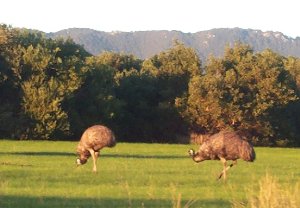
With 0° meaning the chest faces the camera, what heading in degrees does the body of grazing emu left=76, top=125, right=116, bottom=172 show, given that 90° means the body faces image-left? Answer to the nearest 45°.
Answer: approximately 90°

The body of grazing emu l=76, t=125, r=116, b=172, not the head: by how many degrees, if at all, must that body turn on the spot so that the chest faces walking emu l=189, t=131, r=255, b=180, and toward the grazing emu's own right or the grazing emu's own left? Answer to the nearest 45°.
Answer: approximately 135° to the grazing emu's own left

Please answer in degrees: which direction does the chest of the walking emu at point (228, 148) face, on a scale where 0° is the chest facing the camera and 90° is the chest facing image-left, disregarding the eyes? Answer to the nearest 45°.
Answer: approximately 90°

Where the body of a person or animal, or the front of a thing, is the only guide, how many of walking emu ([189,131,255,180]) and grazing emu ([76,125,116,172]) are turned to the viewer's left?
2
